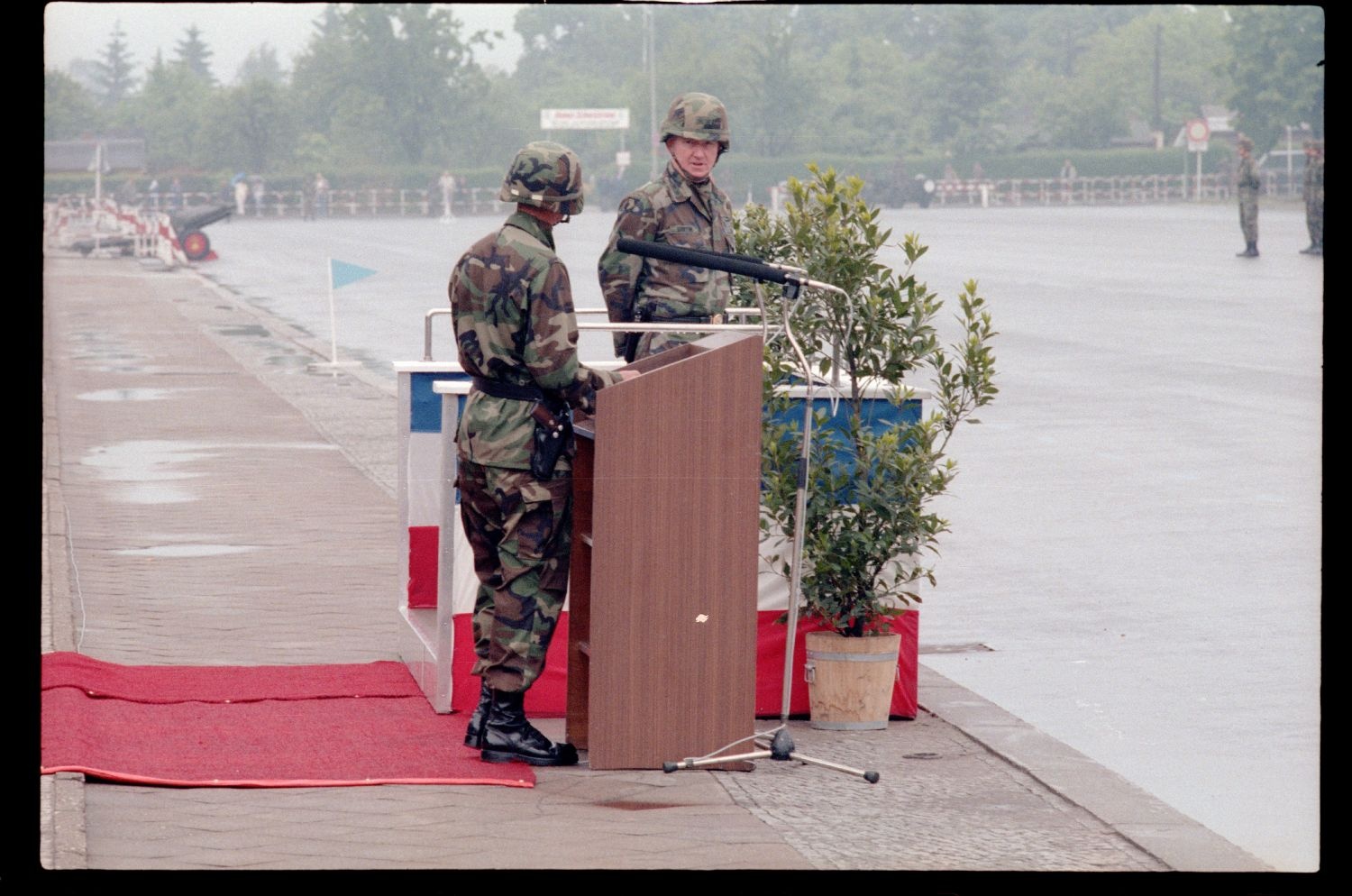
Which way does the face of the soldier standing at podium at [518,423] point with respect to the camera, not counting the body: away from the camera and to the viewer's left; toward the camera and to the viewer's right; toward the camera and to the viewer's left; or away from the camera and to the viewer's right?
away from the camera and to the viewer's right

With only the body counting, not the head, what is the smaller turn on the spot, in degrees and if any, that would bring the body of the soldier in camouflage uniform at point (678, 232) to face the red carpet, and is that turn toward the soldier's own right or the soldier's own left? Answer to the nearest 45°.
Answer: approximately 90° to the soldier's own right

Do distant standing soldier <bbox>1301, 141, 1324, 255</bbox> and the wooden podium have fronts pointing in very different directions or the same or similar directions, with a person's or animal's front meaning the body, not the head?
very different directions
